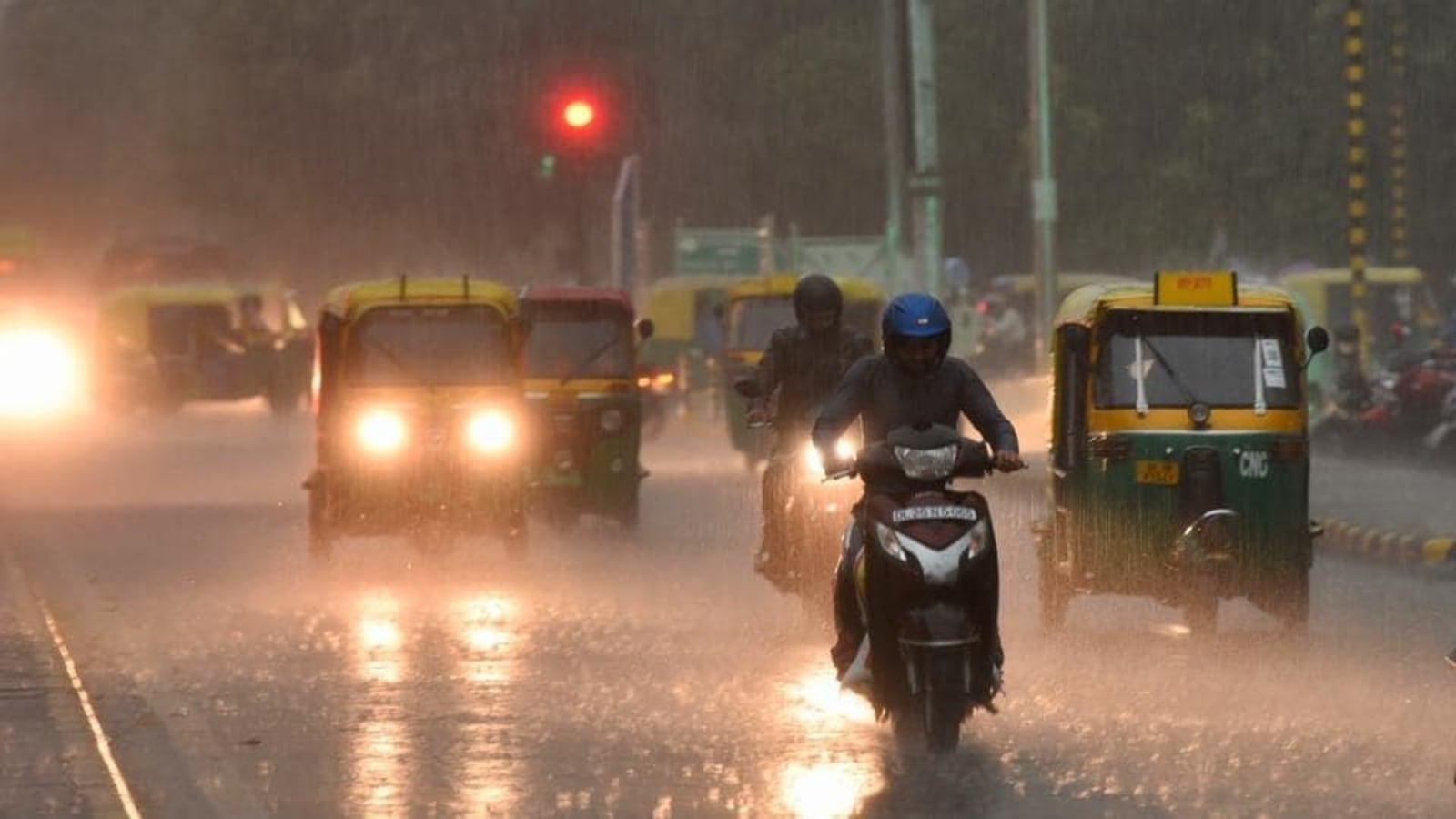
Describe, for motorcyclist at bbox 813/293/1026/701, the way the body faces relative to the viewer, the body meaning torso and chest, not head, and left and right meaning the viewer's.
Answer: facing the viewer

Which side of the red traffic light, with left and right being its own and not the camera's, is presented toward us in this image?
front

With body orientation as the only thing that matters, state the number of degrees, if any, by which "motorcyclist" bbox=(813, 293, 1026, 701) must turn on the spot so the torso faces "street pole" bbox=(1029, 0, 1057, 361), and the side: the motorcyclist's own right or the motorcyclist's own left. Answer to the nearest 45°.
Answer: approximately 180°

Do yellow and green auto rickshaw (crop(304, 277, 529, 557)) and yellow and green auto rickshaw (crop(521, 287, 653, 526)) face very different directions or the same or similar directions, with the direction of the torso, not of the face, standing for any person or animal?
same or similar directions

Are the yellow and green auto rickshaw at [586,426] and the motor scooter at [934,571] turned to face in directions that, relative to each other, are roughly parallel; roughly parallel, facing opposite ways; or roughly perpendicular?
roughly parallel

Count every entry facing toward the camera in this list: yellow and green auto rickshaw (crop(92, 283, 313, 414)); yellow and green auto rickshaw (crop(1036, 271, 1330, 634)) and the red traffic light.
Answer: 2

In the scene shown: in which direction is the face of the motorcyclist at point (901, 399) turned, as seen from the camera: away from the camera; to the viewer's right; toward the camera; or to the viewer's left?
toward the camera

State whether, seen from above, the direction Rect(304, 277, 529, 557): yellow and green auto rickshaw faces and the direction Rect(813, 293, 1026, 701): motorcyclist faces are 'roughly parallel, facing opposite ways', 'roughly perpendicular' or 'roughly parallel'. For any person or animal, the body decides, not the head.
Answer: roughly parallel

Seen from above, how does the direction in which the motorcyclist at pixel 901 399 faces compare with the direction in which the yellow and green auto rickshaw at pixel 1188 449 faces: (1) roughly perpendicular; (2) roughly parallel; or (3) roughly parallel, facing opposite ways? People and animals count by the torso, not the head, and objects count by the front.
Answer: roughly parallel

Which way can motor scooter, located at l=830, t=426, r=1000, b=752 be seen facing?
toward the camera

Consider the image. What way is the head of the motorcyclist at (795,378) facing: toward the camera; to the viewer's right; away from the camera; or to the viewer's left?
toward the camera

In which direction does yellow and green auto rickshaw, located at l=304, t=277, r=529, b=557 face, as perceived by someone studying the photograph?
facing the viewer

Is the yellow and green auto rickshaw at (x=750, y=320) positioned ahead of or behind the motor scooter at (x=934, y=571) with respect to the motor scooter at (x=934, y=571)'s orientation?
behind
